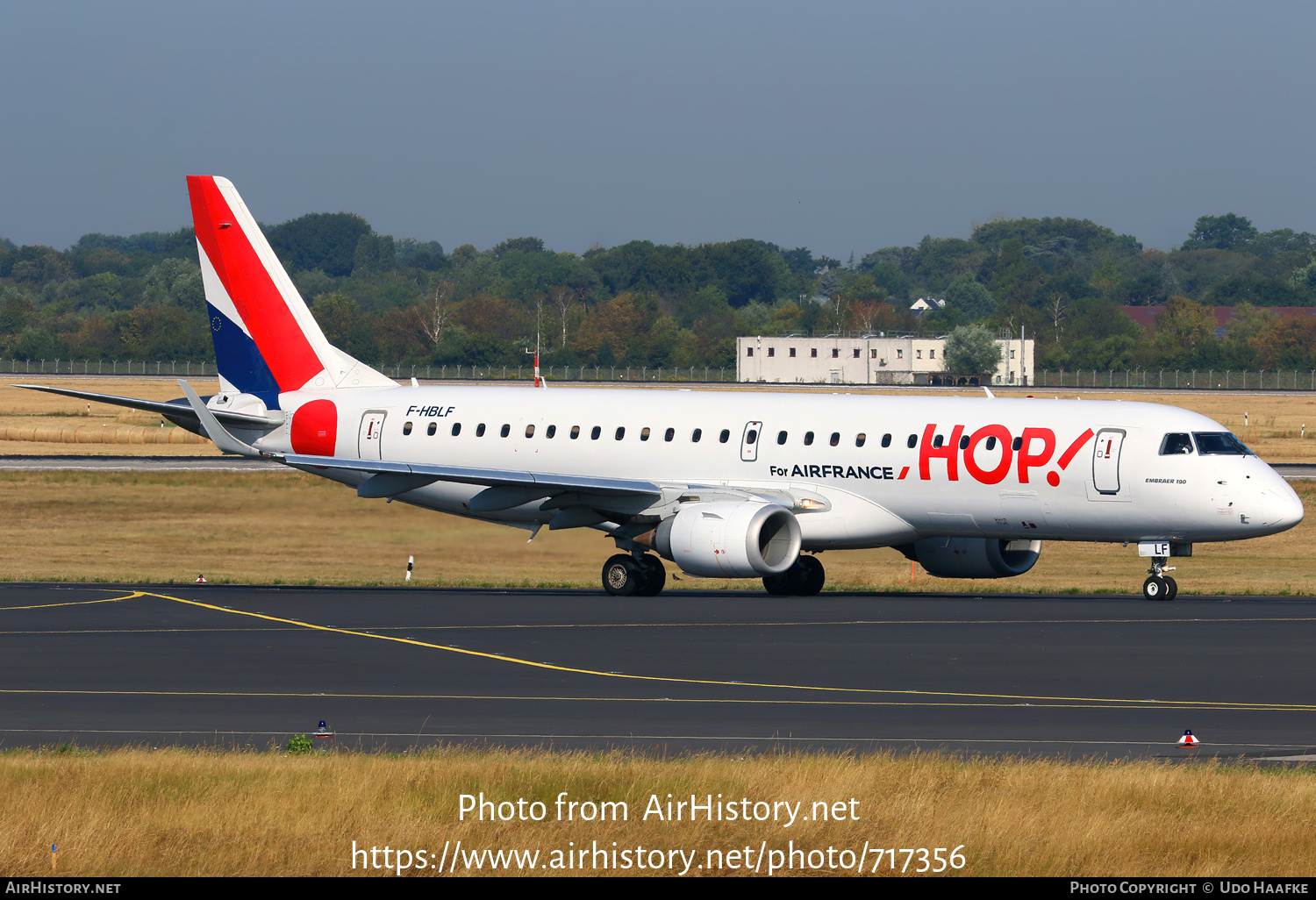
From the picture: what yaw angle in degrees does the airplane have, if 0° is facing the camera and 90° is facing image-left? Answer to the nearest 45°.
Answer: approximately 315°
